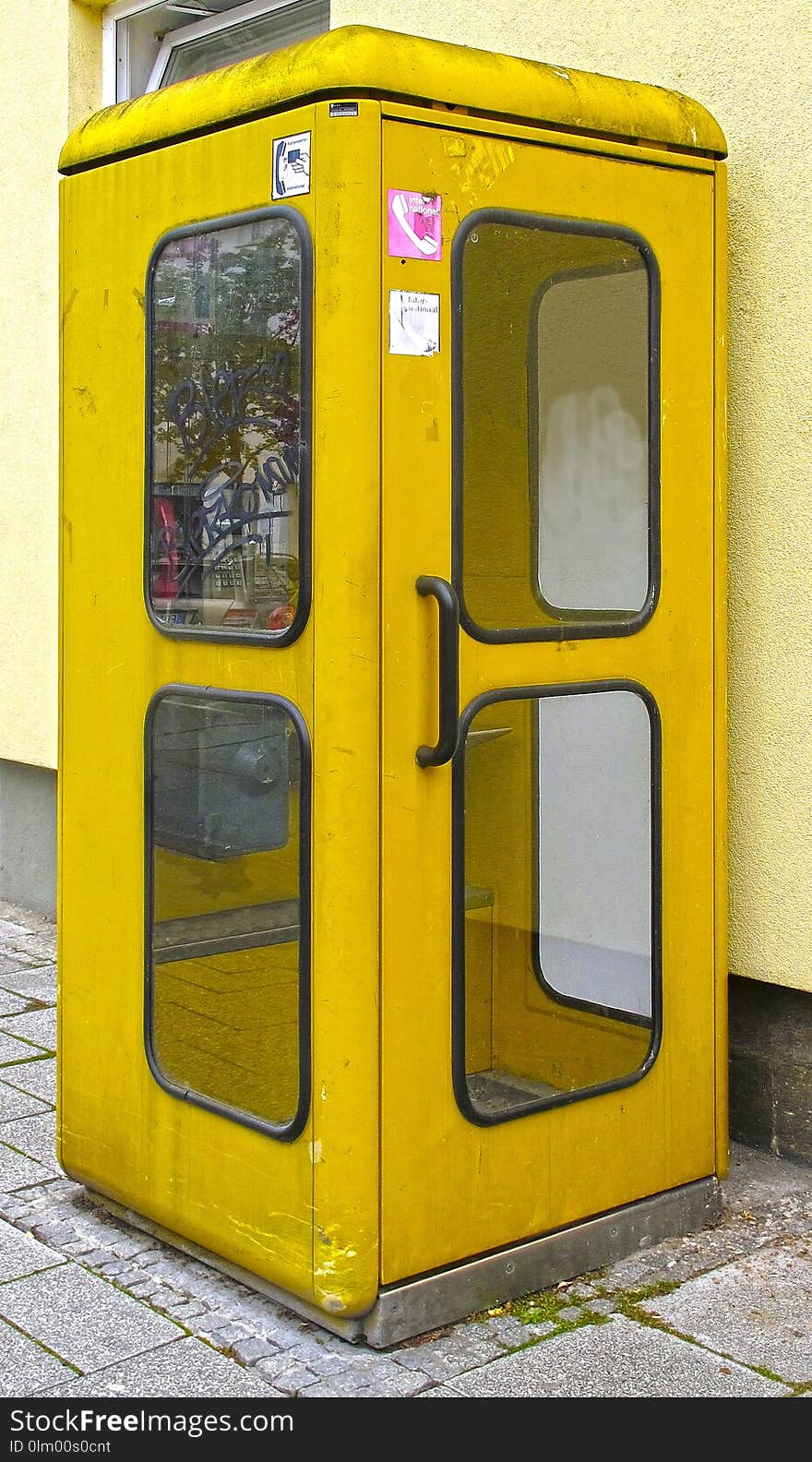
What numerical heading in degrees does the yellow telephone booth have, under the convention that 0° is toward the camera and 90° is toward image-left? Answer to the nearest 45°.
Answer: approximately 315°

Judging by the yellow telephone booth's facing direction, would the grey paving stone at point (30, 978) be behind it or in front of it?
behind
